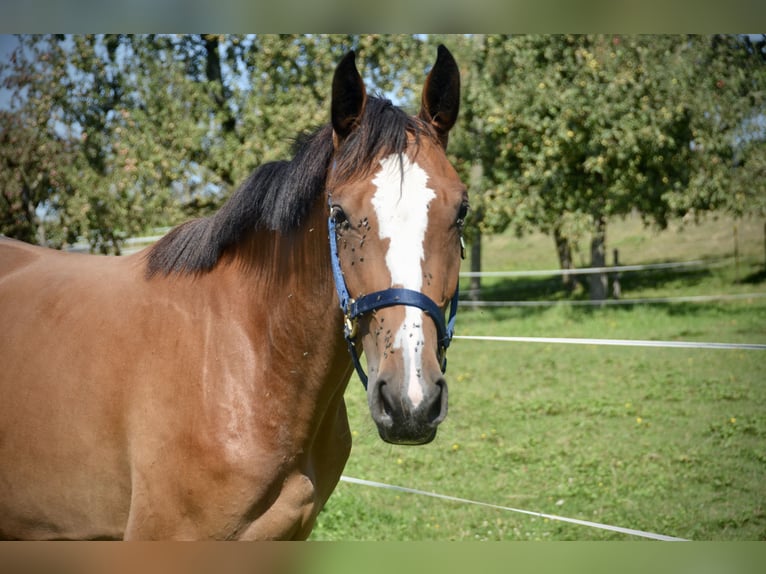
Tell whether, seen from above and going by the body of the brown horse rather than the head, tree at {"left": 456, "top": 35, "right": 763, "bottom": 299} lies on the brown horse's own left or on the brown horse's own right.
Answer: on the brown horse's own left

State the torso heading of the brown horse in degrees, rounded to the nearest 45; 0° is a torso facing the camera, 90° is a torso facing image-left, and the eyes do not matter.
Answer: approximately 315°
